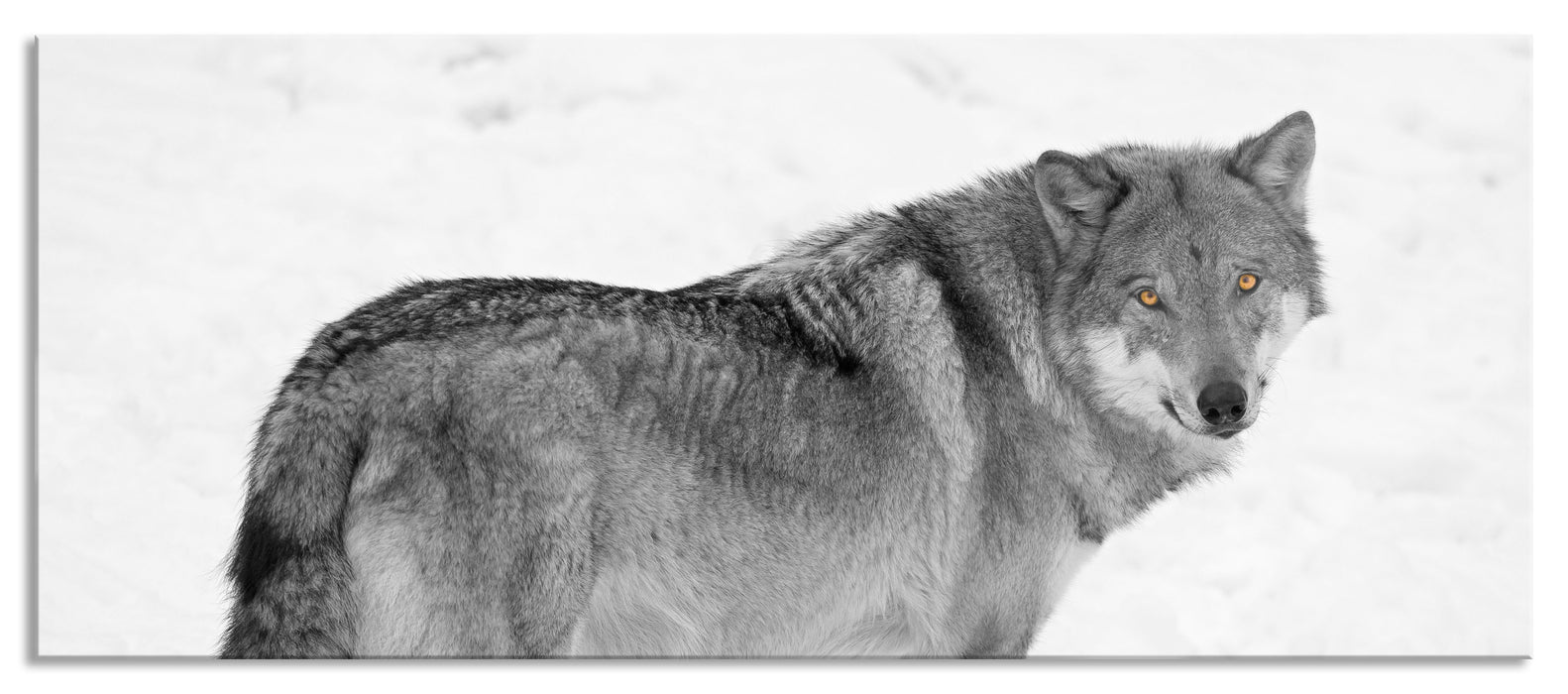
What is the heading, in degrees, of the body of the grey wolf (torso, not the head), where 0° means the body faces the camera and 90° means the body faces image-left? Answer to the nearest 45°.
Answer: approximately 270°
